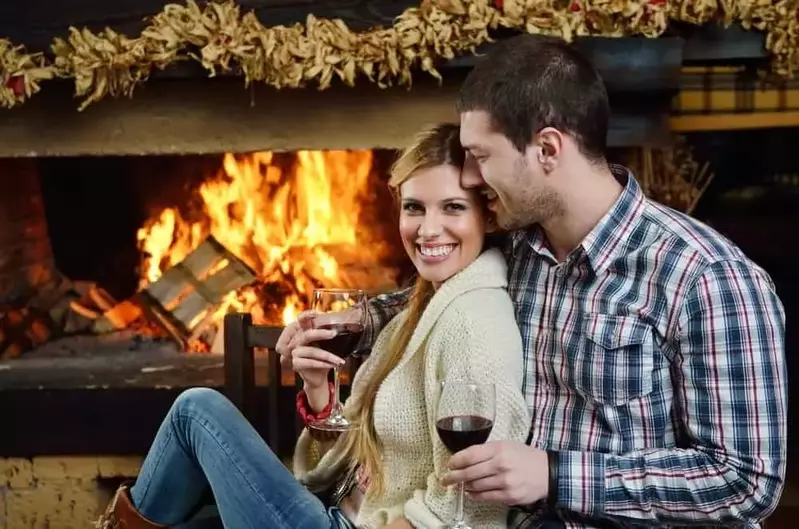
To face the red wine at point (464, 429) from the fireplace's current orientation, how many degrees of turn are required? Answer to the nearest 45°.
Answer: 0° — it already faces it

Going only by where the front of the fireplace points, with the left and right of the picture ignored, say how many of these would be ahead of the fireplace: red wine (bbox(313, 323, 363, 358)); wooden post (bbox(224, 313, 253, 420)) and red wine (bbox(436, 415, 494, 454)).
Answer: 3

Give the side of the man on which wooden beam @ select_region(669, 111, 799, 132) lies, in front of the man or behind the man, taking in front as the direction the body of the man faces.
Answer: behind

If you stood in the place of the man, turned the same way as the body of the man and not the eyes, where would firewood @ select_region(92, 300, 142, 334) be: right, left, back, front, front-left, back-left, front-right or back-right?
right

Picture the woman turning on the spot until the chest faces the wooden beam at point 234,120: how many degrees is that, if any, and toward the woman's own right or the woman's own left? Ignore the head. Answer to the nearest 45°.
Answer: approximately 90° to the woman's own right

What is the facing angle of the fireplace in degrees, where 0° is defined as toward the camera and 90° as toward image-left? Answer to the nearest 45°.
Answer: approximately 0°

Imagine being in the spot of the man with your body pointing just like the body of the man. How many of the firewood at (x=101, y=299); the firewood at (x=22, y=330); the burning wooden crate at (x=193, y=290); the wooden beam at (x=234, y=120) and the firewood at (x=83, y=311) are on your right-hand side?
5

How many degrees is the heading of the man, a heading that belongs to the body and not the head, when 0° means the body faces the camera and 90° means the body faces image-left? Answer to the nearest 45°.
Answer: approximately 45°
